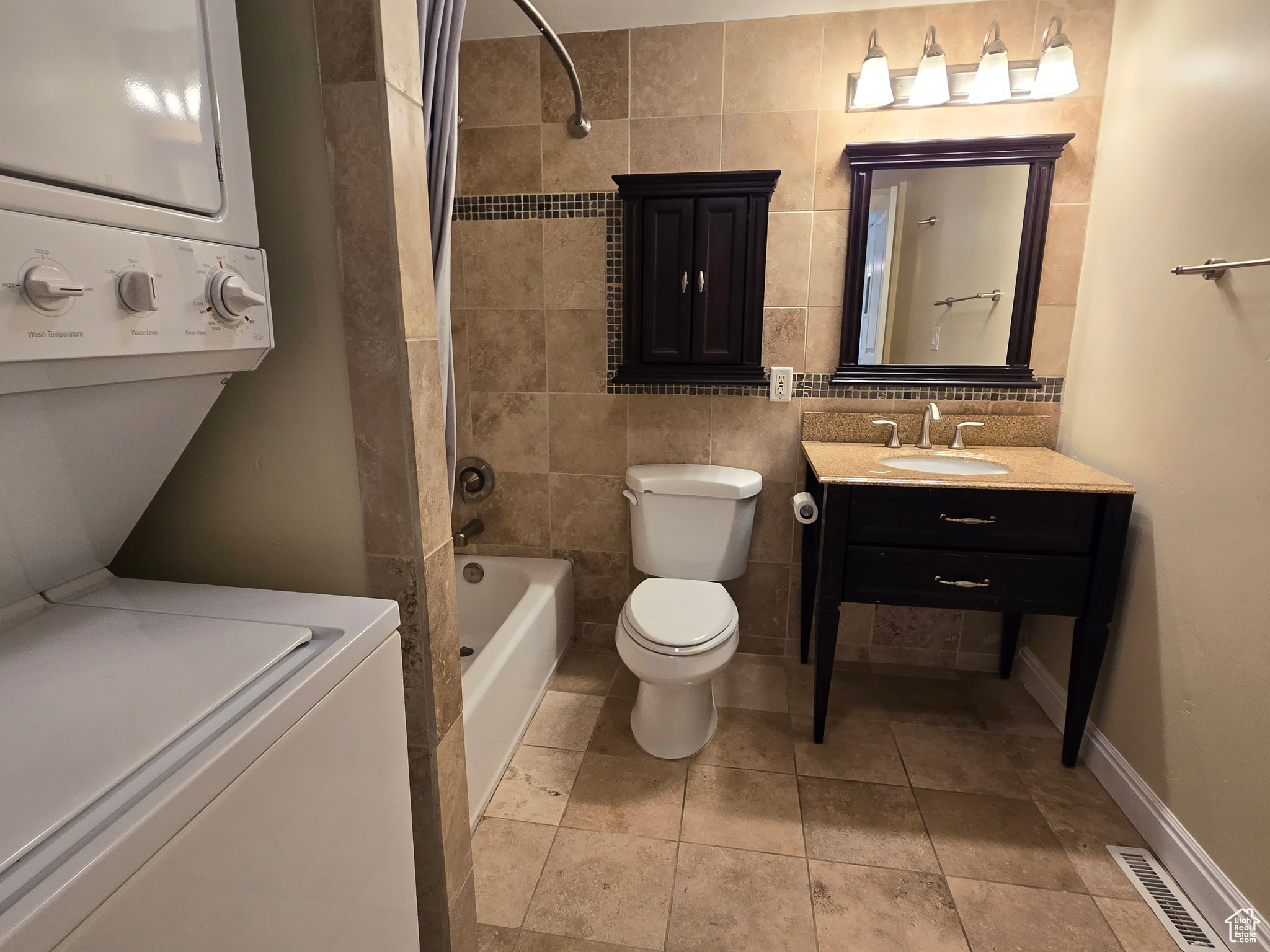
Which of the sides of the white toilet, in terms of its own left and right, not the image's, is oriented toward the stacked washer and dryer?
front

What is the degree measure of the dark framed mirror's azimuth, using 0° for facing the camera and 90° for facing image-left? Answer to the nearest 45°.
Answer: approximately 0°

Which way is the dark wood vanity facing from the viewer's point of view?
toward the camera

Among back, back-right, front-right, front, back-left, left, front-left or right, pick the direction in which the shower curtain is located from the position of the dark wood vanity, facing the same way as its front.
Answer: front-right

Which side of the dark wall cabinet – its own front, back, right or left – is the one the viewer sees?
front

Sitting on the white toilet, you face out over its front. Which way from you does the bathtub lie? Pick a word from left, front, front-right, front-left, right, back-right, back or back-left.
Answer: right

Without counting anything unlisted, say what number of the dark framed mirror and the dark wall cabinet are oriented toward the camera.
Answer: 2

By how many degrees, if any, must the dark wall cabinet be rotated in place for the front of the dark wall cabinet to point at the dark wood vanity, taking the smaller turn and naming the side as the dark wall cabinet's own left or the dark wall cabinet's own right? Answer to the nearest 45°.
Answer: approximately 45° to the dark wall cabinet's own left

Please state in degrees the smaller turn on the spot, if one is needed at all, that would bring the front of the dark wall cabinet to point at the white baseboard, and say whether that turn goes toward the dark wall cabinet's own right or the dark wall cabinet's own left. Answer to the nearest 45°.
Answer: approximately 45° to the dark wall cabinet's own left

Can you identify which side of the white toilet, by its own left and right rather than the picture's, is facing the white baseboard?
left

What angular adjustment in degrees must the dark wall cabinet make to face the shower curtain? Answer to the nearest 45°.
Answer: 0° — it already faces it
